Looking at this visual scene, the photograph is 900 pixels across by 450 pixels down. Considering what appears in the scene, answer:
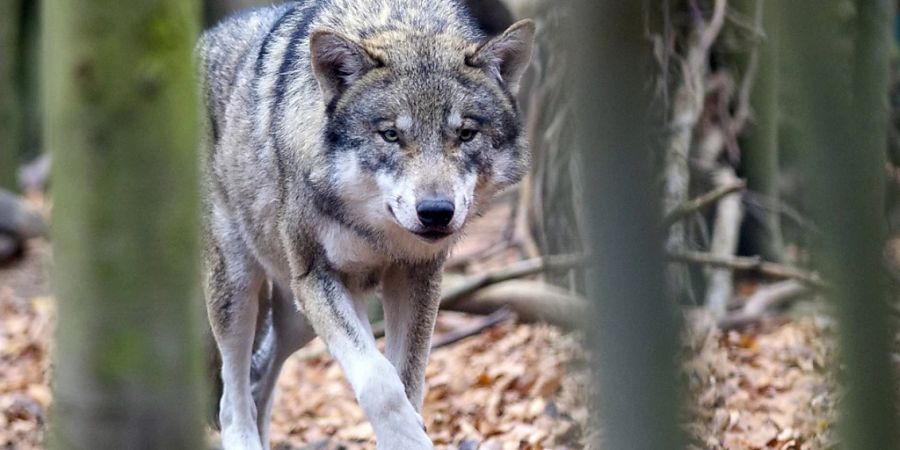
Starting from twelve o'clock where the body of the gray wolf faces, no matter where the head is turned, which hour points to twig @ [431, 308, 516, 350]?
The twig is roughly at 8 o'clock from the gray wolf.

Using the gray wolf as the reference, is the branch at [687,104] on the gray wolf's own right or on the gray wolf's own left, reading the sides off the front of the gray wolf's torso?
on the gray wolf's own left

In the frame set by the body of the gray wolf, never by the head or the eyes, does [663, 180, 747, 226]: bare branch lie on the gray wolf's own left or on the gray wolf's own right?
on the gray wolf's own left

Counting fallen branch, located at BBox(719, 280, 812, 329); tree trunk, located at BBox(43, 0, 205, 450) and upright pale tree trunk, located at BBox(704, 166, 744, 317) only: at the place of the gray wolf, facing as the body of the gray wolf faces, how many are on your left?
2

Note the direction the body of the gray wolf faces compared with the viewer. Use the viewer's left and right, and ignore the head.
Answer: facing the viewer and to the right of the viewer

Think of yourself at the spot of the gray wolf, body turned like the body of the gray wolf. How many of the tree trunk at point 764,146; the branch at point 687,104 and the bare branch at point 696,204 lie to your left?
3

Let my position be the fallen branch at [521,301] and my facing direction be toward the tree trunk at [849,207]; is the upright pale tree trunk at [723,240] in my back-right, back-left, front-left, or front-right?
back-left

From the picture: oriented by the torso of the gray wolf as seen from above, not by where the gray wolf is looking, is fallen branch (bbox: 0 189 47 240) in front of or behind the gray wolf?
behind

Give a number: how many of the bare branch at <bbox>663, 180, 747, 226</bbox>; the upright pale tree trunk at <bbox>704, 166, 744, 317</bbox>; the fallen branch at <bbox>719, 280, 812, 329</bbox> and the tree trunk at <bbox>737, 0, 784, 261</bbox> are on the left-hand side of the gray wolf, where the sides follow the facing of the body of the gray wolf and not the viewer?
4

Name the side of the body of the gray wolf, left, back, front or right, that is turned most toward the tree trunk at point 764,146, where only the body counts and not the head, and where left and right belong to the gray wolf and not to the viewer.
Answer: left

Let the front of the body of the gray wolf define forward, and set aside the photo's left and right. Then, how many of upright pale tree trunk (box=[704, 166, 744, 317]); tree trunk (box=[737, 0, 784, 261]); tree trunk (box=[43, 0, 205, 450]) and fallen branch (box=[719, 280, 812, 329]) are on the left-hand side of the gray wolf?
3

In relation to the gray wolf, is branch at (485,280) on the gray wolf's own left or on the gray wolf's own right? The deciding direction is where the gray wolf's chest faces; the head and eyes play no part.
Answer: on the gray wolf's own left
